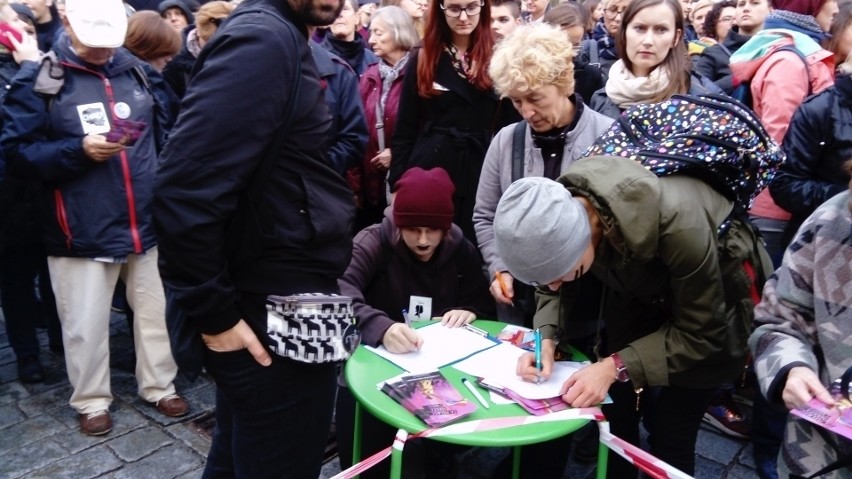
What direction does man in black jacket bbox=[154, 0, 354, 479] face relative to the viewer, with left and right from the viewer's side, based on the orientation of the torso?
facing to the right of the viewer

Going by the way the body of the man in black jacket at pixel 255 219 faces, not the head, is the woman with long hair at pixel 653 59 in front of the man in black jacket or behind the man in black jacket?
in front

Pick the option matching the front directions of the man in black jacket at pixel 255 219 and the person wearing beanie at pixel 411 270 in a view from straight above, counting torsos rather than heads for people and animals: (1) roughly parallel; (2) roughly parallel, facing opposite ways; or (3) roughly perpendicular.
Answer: roughly perpendicular

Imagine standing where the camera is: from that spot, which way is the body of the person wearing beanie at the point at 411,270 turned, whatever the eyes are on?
toward the camera

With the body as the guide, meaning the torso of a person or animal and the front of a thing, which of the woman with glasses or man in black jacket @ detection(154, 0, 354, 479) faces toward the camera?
the woman with glasses

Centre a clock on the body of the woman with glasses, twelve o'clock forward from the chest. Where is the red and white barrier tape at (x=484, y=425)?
The red and white barrier tape is roughly at 12 o'clock from the woman with glasses.

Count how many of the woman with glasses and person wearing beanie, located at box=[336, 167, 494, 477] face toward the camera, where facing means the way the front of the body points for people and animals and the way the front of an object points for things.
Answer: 2

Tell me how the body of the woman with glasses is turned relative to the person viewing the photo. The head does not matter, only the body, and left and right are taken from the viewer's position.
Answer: facing the viewer

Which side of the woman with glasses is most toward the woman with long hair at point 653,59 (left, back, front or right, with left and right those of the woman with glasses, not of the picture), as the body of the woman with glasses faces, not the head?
left

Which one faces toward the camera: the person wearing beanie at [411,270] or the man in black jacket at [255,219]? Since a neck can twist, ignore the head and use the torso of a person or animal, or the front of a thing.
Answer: the person wearing beanie

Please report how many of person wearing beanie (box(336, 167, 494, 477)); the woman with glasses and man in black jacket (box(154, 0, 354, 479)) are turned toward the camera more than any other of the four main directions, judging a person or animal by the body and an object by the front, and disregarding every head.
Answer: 2

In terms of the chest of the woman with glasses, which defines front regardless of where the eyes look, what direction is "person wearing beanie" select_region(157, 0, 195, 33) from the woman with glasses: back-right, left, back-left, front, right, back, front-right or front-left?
back-right

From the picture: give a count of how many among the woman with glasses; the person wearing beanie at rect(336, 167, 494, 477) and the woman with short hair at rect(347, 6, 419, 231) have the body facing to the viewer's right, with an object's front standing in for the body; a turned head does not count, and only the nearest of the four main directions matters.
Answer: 0

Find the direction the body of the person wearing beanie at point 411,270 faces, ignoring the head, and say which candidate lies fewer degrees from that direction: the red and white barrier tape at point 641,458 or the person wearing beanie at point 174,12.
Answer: the red and white barrier tape

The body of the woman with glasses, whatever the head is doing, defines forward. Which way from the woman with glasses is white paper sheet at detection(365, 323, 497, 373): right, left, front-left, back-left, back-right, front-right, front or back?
front

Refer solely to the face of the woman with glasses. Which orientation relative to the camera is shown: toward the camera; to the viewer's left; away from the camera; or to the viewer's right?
toward the camera

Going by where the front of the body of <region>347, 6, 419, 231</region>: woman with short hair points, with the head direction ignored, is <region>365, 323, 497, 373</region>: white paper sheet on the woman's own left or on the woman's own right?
on the woman's own left

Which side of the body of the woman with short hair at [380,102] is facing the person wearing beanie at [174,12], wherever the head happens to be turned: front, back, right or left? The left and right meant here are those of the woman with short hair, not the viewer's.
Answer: right

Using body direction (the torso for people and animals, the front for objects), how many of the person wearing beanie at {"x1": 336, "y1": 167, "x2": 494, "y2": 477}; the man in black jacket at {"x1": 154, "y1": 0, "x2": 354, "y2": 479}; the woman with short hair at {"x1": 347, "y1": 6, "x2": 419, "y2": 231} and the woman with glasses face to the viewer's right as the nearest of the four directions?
1
